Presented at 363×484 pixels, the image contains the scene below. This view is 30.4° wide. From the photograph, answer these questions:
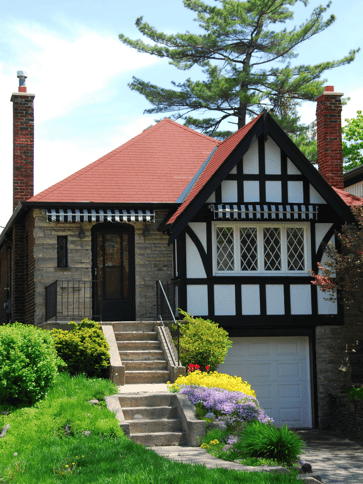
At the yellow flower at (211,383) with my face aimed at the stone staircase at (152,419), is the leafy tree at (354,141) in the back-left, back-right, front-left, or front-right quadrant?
back-right

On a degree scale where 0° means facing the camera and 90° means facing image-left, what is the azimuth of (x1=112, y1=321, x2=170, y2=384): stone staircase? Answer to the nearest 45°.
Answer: approximately 0°

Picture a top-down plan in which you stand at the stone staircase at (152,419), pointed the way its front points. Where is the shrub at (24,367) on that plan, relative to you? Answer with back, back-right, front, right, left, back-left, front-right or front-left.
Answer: right

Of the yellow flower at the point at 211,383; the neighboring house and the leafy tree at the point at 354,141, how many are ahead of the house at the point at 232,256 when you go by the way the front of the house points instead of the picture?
1

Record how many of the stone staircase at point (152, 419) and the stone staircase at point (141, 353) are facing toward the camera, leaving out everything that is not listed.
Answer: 2

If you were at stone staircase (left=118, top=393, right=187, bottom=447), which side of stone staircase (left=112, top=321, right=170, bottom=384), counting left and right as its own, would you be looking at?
front

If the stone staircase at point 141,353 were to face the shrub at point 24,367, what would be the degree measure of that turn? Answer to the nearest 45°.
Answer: approximately 45° to its right

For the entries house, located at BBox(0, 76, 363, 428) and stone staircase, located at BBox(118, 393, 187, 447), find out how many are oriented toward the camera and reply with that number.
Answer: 2

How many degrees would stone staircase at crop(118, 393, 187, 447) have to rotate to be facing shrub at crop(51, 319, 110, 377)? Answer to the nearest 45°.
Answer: approximately 135° to its right

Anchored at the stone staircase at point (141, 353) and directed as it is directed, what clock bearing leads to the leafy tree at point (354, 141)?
The leafy tree is roughly at 7 o'clock from the stone staircase.

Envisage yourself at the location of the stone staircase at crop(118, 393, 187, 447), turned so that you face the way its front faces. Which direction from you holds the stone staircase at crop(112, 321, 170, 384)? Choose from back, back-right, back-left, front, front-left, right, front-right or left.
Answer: back

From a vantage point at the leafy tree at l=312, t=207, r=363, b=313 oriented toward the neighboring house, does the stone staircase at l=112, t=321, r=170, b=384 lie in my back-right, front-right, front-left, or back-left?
back-left
